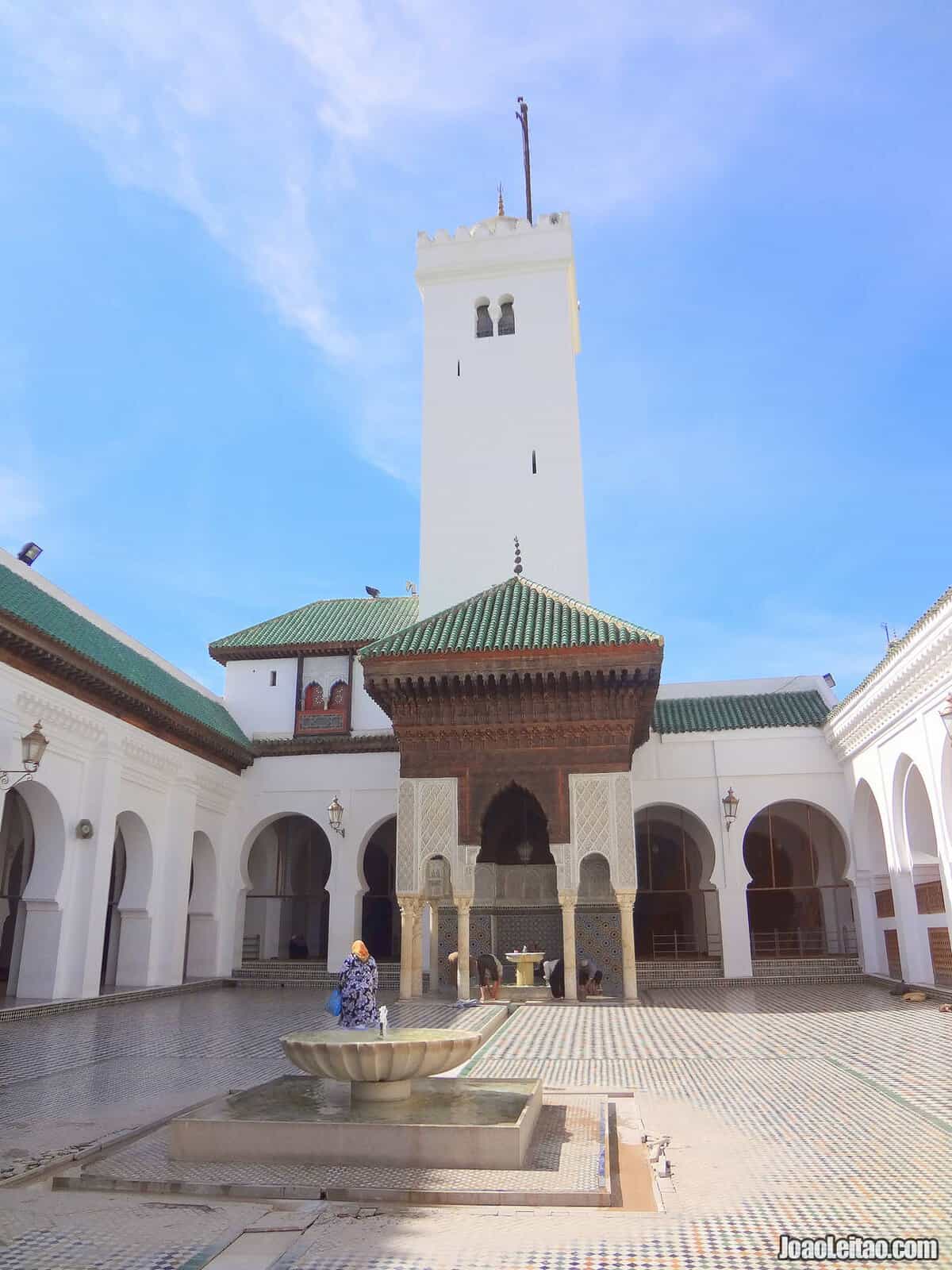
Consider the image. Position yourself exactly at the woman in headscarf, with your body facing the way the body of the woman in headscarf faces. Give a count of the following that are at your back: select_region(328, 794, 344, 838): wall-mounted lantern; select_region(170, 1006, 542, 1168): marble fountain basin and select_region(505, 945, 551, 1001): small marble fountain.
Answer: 1

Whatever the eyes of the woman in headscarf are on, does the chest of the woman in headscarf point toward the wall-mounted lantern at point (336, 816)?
yes

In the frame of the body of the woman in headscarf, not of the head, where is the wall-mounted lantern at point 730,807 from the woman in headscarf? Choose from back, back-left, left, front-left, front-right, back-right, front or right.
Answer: front-right

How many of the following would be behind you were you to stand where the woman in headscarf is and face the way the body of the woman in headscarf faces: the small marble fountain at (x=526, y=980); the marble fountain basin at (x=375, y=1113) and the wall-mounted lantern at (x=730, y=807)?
1

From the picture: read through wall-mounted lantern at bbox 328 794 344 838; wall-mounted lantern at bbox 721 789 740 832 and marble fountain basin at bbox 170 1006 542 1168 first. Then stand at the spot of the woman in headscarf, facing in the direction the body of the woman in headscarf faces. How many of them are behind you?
1

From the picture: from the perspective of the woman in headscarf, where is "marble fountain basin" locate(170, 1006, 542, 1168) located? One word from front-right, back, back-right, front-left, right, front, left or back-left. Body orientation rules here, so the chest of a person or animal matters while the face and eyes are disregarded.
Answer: back

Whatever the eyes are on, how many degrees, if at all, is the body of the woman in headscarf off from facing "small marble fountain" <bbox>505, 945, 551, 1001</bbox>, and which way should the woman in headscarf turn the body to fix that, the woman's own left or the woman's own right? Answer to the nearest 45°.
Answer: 0° — they already face it

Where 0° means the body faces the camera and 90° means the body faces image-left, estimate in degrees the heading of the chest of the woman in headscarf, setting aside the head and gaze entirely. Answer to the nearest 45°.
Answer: approximately 180°
